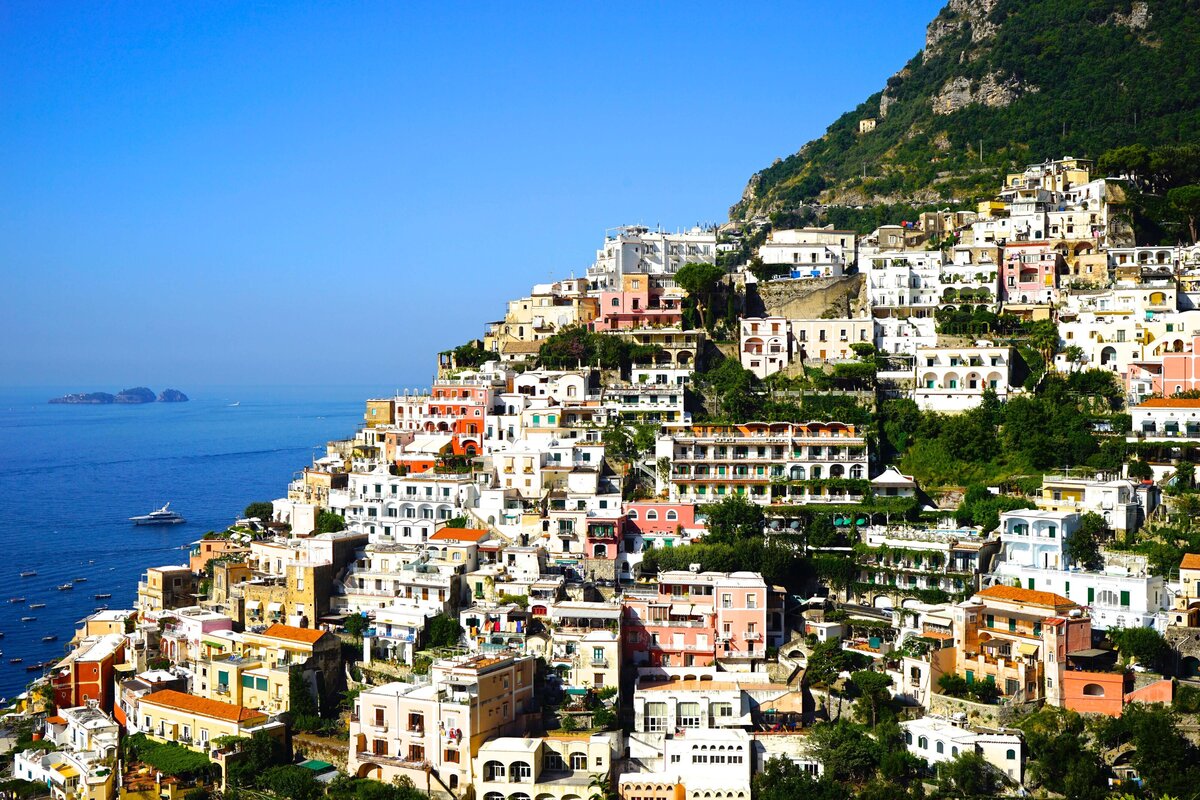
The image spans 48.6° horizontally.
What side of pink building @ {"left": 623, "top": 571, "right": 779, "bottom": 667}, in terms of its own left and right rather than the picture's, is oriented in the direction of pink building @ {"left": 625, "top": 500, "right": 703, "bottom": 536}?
back

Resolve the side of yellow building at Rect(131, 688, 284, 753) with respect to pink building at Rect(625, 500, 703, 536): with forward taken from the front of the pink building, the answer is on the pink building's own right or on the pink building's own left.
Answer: on the pink building's own right

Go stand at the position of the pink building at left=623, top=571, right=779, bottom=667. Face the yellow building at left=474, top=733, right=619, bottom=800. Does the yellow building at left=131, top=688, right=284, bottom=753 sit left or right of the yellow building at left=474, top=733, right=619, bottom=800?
right

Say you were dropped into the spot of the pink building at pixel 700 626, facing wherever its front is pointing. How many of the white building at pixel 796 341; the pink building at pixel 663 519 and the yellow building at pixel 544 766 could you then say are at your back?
2

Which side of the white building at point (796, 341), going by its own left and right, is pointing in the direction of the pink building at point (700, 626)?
front

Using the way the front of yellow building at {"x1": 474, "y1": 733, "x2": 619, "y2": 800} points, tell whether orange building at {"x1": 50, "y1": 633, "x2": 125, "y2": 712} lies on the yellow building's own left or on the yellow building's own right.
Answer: on the yellow building's own right

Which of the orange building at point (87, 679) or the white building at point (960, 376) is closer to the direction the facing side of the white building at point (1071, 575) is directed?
the orange building

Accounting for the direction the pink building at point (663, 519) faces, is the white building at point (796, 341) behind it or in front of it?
behind

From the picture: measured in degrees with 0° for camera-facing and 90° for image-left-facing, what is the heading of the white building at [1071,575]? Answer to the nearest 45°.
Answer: approximately 0°

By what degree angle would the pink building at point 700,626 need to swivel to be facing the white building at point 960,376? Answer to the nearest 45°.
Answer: approximately 135° to its left

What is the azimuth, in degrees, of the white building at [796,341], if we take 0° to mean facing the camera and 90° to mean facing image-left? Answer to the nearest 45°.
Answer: approximately 0°

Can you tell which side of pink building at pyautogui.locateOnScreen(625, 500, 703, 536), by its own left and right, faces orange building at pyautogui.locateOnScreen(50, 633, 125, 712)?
right

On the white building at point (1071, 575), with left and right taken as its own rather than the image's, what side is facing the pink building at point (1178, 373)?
back

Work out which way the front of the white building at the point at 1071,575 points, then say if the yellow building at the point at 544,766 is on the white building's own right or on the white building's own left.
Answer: on the white building's own right
